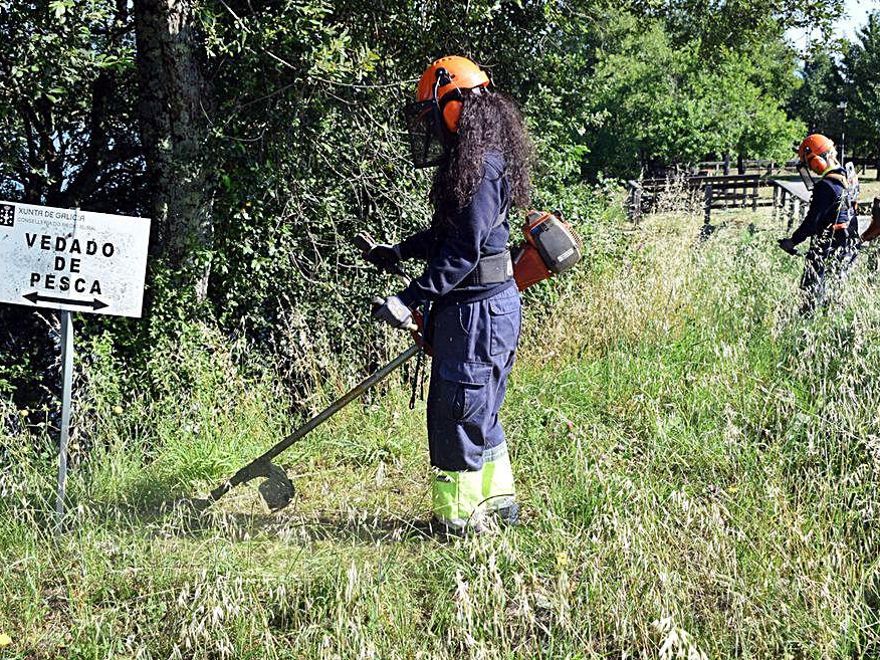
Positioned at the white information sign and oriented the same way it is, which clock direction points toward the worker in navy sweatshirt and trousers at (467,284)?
The worker in navy sweatshirt and trousers is roughly at 10 o'clock from the white information sign.

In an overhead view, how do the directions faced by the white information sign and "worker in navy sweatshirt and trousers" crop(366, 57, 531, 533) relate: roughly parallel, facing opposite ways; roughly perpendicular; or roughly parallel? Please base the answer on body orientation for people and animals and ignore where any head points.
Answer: roughly perpendicular

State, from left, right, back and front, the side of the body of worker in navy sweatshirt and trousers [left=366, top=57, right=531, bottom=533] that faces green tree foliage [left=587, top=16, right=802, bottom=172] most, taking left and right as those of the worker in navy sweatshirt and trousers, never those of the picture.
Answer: right

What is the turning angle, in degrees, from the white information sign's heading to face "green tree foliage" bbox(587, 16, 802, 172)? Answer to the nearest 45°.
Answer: approximately 135° to its left

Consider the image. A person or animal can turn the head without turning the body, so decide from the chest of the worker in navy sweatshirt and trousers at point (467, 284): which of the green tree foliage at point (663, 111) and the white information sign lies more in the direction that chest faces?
the white information sign

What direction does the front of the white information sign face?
toward the camera

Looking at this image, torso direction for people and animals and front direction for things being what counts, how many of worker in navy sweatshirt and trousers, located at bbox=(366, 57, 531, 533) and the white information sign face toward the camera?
1

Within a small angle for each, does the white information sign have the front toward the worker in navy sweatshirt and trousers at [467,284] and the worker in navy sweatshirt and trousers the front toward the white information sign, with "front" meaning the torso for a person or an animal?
no

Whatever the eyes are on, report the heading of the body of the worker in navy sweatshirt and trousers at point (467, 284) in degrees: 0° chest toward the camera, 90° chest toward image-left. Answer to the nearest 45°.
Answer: approximately 90°

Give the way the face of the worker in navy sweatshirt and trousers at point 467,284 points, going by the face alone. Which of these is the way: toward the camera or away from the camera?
away from the camera

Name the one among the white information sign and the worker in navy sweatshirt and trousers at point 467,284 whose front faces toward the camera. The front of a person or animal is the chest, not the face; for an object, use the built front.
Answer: the white information sign

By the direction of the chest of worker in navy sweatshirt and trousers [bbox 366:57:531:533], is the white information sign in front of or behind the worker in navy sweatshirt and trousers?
in front
